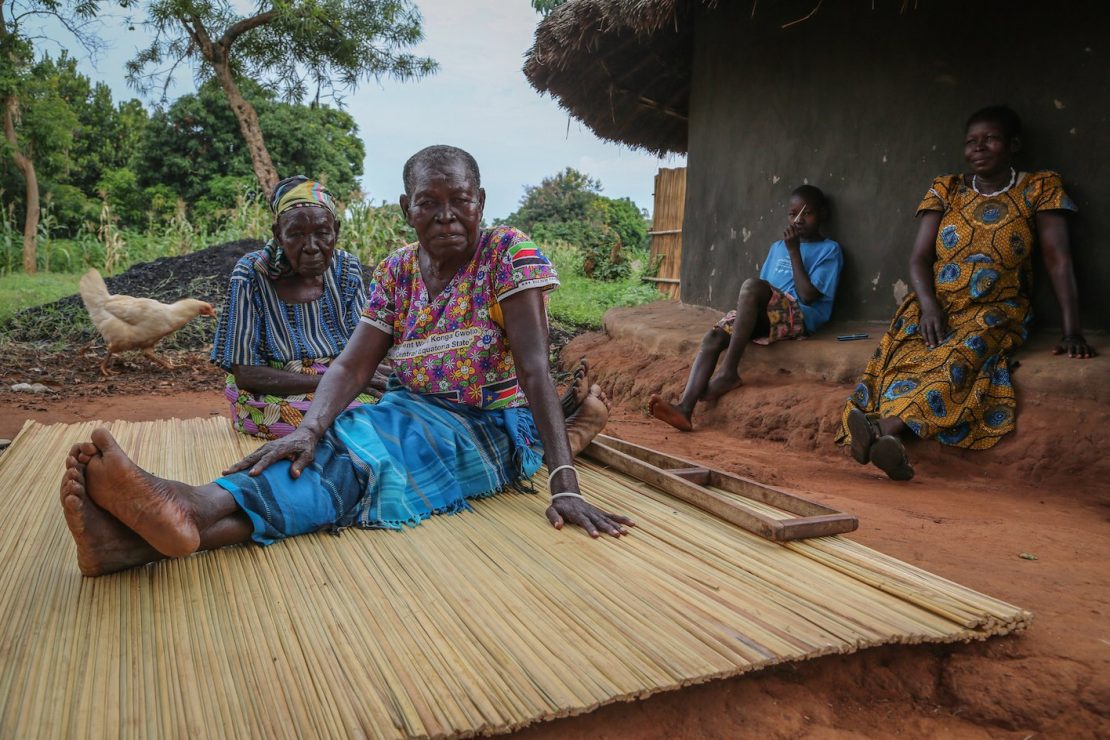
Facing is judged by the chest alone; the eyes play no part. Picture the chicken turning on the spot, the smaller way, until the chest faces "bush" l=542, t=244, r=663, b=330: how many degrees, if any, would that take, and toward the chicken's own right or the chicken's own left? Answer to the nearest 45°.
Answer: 0° — it already faces it

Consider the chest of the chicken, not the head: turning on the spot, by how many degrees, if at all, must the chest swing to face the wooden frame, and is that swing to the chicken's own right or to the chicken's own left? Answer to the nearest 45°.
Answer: approximately 90° to the chicken's own right

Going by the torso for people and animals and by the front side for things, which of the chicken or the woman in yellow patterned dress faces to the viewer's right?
the chicken

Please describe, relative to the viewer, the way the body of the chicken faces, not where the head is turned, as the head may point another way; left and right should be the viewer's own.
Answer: facing to the right of the viewer

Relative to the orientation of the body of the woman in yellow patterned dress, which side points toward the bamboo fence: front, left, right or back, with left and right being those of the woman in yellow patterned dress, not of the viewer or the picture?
right

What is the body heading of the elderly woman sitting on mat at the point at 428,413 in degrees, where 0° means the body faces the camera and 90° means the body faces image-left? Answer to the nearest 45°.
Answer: approximately 45°

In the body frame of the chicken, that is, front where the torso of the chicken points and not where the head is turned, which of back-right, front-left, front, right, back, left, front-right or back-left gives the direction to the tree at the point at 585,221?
front-left

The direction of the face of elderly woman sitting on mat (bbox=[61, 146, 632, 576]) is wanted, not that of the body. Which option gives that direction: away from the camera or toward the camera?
toward the camera

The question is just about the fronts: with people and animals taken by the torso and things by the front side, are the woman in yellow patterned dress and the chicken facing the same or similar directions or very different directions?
very different directions

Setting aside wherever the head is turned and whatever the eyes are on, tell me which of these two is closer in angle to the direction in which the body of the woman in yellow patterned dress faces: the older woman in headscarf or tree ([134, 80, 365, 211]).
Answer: the older woman in headscarf

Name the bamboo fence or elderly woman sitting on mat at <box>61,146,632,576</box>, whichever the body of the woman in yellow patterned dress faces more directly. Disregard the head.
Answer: the elderly woman sitting on mat

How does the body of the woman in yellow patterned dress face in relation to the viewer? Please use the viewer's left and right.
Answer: facing the viewer and to the left of the viewer

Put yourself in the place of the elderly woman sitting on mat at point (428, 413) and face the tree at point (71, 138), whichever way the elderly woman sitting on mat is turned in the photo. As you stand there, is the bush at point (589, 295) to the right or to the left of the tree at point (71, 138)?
right
